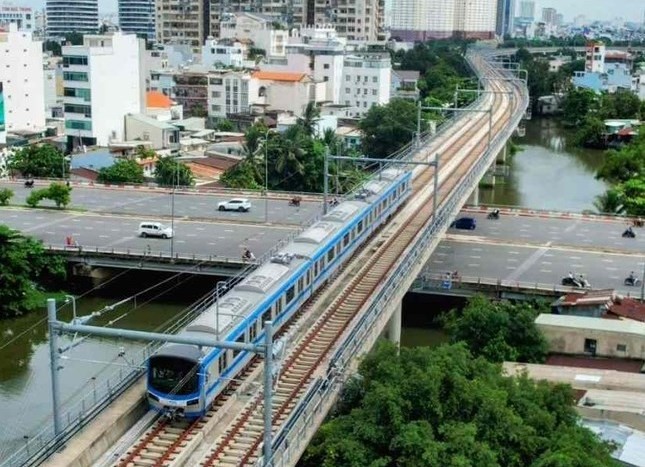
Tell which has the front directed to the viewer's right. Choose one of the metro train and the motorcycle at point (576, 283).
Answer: the motorcycle

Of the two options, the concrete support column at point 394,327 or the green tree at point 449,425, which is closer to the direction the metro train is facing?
the green tree

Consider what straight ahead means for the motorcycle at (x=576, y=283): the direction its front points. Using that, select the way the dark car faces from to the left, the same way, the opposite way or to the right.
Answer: the opposite way

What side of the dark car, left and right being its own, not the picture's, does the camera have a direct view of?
left

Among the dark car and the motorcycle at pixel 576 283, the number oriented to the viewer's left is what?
1

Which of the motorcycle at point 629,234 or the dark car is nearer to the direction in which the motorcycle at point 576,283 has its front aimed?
the motorcycle

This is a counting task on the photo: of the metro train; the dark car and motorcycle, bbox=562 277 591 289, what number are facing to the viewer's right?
1

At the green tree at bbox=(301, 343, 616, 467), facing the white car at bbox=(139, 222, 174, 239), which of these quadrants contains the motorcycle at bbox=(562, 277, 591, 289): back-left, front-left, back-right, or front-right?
front-right

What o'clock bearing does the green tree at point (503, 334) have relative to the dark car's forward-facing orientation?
The green tree is roughly at 9 o'clock from the dark car.

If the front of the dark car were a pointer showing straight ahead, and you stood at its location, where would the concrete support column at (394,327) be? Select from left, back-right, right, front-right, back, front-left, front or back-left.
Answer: left

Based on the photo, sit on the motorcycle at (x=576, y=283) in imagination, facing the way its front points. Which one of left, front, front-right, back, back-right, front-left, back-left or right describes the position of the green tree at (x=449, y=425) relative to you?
right

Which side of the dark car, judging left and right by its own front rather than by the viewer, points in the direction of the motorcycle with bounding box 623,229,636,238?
back

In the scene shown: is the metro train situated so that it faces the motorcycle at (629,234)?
no

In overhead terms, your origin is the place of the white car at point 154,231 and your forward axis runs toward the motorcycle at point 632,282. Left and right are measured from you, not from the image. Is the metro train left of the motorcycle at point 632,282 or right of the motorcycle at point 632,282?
right

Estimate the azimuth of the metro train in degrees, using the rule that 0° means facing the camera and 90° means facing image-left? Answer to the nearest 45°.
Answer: approximately 45°

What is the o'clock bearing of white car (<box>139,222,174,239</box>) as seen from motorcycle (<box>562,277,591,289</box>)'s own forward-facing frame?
The white car is roughly at 6 o'clock from the motorcycle.

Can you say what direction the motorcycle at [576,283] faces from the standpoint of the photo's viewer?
facing to the right of the viewer
